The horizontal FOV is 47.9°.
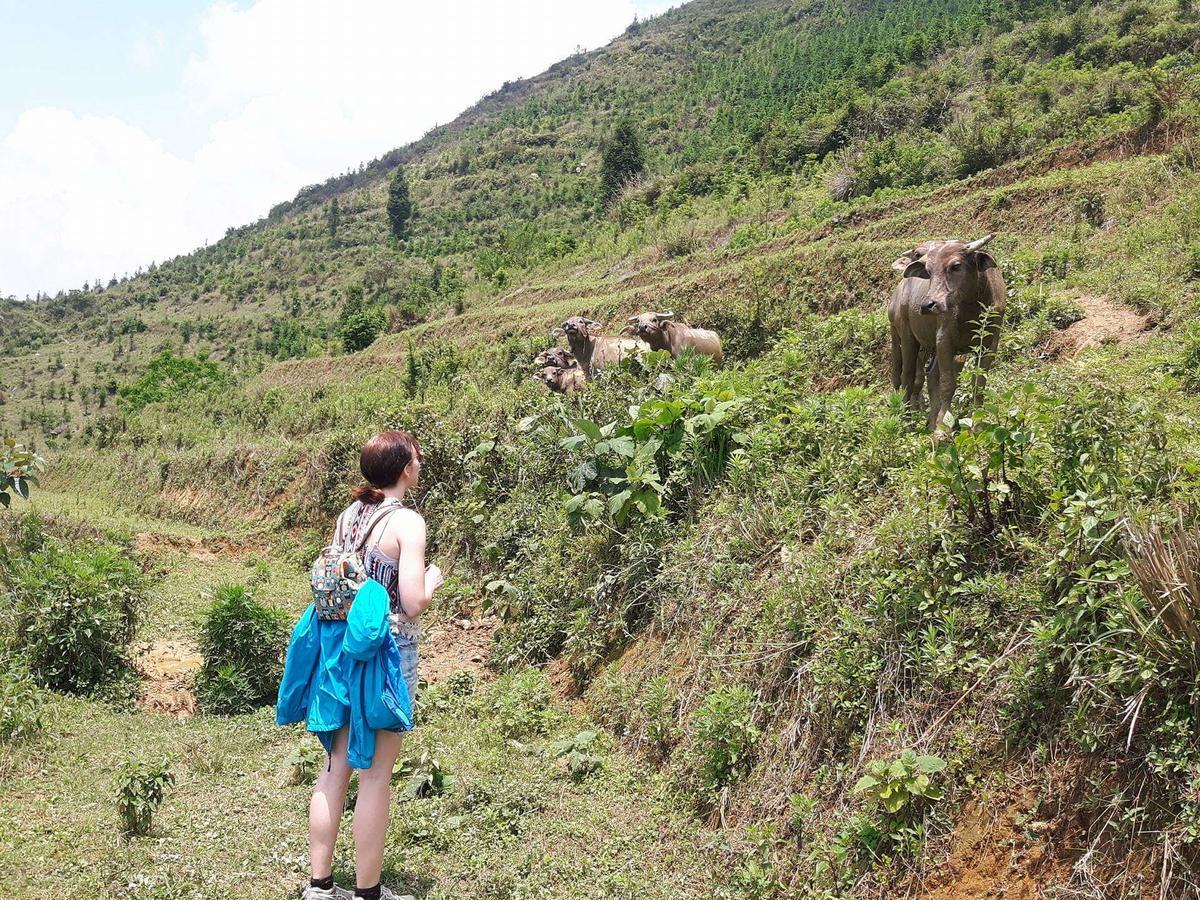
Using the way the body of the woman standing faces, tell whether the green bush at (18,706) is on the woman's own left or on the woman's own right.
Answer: on the woman's own left

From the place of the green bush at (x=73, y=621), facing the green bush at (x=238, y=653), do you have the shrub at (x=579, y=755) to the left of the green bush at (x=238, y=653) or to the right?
right

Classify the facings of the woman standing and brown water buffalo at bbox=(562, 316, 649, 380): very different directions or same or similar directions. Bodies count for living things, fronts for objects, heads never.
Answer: very different directions

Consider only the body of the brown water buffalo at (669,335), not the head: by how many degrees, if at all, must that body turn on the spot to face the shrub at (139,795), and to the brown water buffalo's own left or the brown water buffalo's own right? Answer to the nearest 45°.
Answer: approximately 45° to the brown water buffalo's own left

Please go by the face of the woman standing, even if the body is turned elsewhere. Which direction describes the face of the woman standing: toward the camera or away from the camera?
away from the camera
